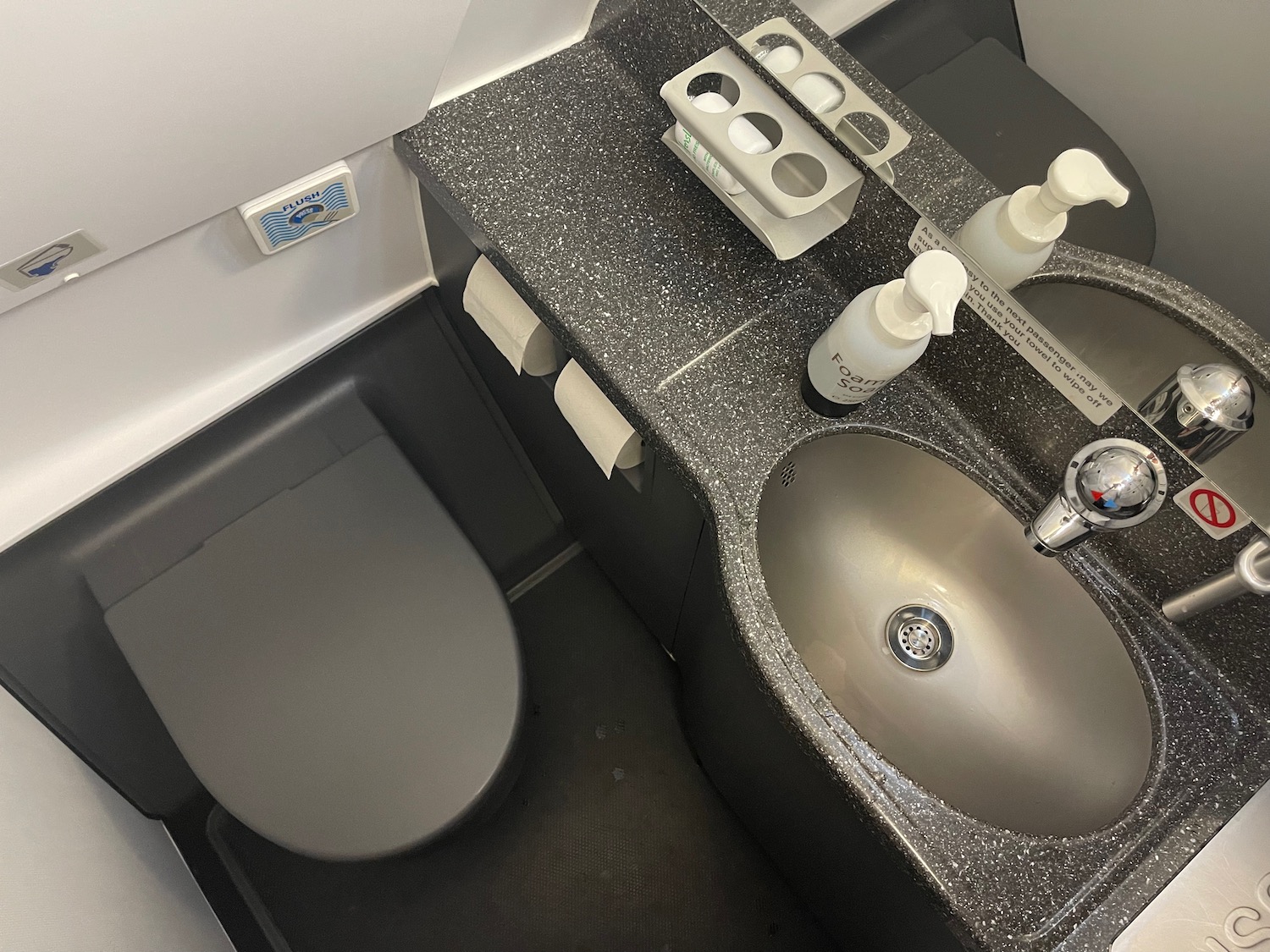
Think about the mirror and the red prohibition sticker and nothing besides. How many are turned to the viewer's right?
0

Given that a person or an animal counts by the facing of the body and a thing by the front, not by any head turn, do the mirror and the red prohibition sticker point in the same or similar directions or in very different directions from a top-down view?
same or similar directions

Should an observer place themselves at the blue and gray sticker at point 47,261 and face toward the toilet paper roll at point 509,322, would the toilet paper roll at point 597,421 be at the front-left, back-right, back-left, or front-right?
front-right

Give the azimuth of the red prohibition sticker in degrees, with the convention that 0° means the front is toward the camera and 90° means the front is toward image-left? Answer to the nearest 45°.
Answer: approximately 45°

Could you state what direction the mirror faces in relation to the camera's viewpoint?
facing the viewer and to the left of the viewer
